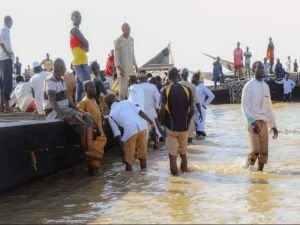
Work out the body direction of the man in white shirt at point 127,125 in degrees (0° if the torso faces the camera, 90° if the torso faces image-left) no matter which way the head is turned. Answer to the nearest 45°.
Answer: approximately 135°

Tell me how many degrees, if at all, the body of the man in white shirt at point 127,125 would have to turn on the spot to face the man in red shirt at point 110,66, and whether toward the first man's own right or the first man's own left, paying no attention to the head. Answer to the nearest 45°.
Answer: approximately 45° to the first man's own right

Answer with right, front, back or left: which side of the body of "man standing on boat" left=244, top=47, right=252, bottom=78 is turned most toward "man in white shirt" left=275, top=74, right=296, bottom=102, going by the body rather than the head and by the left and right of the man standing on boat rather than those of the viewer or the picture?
left

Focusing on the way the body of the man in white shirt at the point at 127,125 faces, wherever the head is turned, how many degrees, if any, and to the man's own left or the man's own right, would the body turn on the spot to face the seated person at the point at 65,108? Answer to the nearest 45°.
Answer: approximately 90° to the man's own left

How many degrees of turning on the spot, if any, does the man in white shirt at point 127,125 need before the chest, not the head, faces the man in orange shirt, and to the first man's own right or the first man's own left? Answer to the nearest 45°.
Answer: approximately 90° to the first man's own left

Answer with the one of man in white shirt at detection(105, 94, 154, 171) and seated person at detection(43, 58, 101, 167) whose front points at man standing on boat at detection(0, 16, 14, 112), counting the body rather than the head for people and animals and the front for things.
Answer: the man in white shirt

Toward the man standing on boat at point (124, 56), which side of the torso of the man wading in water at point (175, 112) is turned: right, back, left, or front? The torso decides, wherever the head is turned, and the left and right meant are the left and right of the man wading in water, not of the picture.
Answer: front

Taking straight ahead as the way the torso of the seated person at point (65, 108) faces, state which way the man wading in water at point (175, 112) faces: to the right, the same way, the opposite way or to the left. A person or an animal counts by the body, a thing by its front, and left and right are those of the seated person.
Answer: to the left

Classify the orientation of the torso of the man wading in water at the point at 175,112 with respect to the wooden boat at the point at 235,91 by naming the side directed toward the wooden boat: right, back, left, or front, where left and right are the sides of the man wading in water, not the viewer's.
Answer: front

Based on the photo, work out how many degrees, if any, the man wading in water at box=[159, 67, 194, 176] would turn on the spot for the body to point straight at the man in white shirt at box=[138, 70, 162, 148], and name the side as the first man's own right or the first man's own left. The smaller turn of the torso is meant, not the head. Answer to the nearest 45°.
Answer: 0° — they already face them

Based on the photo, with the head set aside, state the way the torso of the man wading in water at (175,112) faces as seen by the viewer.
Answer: away from the camera

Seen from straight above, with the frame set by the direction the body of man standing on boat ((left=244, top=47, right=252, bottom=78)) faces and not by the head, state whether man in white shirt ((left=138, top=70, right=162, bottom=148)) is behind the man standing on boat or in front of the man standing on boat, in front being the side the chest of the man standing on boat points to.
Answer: in front

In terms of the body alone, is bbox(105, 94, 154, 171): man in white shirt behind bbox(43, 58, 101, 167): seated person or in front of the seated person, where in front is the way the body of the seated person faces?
in front

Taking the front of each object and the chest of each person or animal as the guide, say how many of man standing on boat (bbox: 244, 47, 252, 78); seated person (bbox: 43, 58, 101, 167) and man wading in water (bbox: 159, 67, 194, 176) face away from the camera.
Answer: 1

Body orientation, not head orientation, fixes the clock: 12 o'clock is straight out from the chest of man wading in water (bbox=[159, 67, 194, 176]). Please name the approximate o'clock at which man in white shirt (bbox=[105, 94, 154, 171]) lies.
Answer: The man in white shirt is roughly at 10 o'clock from the man wading in water.

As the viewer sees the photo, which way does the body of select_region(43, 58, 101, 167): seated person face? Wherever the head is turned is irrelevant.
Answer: to the viewer's right

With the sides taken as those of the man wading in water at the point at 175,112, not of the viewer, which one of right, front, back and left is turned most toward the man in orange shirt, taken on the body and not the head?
left
